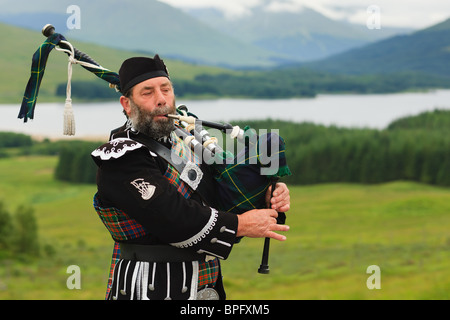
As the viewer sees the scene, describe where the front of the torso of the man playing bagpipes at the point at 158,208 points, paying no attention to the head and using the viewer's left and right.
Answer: facing the viewer and to the right of the viewer
